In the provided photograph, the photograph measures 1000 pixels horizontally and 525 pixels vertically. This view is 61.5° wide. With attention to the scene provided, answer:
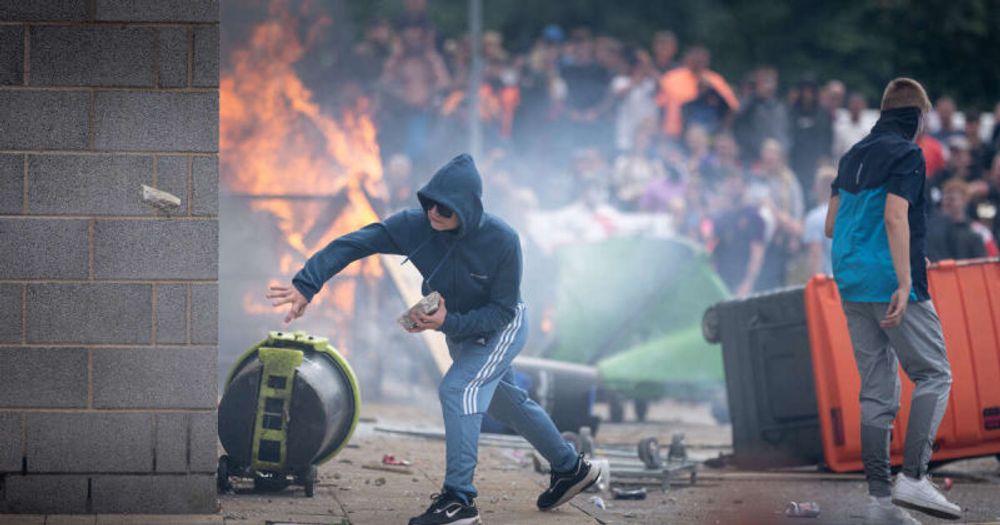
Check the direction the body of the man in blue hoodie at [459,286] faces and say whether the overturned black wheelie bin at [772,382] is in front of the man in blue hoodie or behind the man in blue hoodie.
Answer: behind

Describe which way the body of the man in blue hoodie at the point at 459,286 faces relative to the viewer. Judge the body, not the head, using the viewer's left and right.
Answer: facing the viewer and to the left of the viewer

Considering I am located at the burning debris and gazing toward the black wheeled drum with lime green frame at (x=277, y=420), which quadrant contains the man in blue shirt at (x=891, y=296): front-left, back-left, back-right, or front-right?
front-left

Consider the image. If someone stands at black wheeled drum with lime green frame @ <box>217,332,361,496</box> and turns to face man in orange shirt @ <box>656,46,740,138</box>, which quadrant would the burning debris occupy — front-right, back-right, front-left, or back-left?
front-left
